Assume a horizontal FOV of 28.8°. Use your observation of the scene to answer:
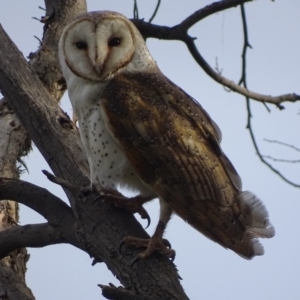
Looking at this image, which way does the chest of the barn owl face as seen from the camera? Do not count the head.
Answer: to the viewer's left
